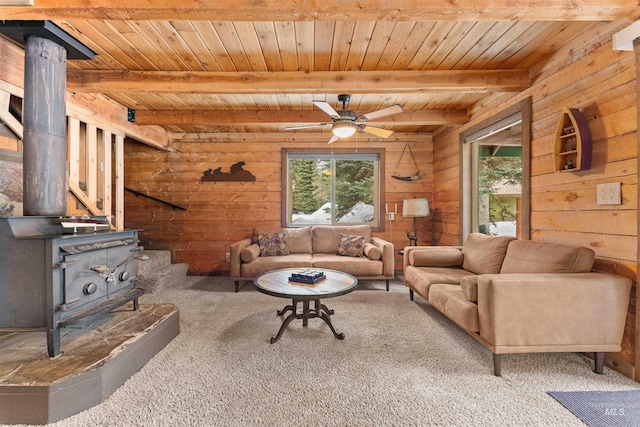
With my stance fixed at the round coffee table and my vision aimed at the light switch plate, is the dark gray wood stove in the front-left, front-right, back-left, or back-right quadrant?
back-right

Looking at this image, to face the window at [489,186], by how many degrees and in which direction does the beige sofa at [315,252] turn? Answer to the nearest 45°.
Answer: approximately 90° to its left

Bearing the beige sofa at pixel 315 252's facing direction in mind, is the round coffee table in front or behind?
in front

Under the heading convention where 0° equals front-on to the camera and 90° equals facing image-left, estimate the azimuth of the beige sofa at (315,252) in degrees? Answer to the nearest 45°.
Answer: approximately 0°

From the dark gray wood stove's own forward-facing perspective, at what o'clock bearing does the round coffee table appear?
The round coffee table is roughly at 11 o'clock from the dark gray wood stove.

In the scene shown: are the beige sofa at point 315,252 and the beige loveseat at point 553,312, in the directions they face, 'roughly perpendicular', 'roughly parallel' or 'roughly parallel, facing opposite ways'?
roughly perpendicular

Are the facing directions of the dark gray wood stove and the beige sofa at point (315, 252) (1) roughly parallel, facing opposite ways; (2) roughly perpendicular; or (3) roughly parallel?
roughly perpendicular

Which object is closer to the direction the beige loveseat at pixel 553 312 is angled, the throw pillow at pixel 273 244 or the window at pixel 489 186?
the throw pillow

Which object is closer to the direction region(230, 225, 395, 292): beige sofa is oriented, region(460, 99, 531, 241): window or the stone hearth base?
the stone hearth base

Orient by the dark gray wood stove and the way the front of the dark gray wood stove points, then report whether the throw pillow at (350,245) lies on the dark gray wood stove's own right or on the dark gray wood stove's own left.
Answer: on the dark gray wood stove's own left
